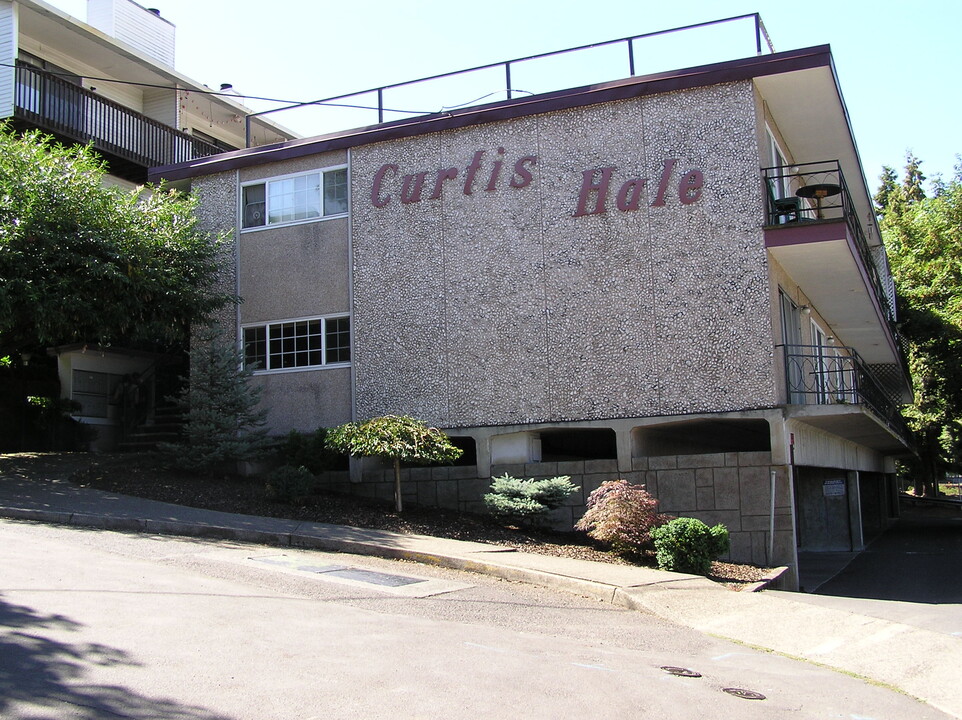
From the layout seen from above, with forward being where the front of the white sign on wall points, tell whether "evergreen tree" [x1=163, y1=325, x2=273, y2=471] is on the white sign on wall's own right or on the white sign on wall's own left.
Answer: on the white sign on wall's own right
